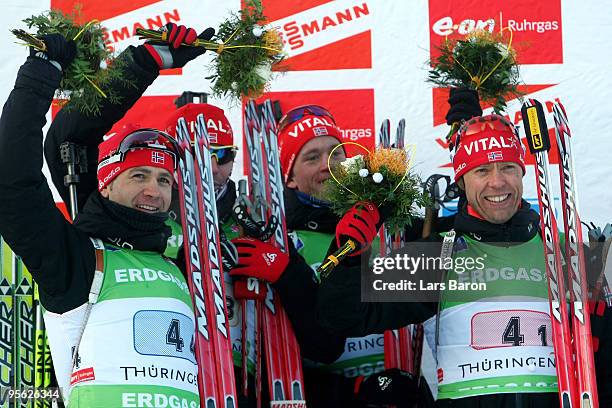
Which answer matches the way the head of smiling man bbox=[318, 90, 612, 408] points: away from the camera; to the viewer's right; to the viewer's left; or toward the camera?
toward the camera

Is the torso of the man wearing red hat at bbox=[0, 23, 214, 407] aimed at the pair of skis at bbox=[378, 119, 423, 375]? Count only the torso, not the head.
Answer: no

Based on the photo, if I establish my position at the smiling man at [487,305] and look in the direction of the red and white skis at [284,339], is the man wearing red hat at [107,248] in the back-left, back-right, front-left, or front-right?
front-left

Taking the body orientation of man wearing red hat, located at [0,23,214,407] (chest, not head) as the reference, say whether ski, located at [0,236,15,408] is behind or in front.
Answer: behind

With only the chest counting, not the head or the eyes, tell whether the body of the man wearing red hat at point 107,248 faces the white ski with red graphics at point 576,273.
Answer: no

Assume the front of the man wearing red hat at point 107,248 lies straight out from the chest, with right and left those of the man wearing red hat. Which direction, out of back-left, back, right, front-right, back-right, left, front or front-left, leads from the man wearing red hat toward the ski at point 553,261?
front-left

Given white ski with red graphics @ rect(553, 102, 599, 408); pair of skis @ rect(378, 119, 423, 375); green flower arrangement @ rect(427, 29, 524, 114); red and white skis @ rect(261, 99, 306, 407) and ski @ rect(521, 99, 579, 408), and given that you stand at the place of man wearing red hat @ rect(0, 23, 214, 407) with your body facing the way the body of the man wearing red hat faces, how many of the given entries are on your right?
0

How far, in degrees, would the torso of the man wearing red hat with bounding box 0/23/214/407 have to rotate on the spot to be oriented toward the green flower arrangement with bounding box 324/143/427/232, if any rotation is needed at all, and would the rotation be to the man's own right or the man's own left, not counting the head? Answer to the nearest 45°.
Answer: approximately 45° to the man's own left

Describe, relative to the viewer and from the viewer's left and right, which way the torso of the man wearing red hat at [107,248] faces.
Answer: facing the viewer and to the right of the viewer

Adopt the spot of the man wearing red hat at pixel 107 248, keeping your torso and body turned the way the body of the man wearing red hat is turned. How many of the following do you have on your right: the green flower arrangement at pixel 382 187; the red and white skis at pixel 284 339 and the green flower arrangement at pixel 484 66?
0

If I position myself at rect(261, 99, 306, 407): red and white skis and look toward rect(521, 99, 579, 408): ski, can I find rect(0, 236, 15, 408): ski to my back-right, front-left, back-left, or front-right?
back-right

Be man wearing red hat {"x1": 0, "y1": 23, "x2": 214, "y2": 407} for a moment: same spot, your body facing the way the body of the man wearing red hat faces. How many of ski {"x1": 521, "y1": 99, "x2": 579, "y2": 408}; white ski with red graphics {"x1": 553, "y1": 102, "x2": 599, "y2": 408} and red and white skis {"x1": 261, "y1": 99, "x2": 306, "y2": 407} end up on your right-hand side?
0

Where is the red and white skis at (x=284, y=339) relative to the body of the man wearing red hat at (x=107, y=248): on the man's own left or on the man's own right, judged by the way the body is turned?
on the man's own left

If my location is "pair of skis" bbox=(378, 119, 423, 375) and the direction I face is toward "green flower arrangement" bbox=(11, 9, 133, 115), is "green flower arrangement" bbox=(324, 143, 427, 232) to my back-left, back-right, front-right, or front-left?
front-left

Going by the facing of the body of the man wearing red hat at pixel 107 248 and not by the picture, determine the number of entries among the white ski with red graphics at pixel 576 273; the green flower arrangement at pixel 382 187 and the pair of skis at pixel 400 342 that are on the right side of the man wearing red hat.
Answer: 0

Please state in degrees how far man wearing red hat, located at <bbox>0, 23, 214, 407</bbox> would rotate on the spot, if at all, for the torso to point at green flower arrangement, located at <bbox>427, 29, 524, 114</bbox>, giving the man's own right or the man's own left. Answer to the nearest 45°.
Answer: approximately 45° to the man's own left

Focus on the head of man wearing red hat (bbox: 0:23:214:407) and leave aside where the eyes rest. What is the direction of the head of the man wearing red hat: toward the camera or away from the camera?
toward the camera
